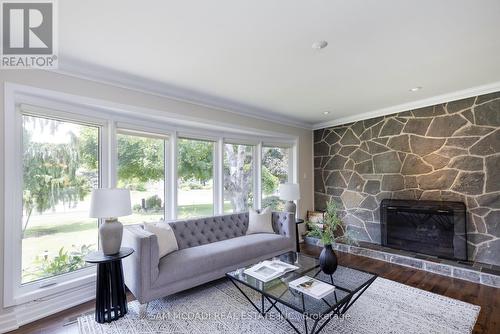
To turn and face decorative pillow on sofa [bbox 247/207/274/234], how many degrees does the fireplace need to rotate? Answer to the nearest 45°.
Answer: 0° — it already faces it

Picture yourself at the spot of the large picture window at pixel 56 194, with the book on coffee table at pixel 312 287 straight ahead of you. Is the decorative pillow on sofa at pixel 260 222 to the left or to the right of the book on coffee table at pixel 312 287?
left

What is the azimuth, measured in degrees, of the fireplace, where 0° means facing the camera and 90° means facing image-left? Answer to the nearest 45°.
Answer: approximately 45°

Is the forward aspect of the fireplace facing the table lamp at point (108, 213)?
yes

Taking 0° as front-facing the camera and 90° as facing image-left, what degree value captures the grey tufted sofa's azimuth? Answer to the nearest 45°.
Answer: approximately 315°

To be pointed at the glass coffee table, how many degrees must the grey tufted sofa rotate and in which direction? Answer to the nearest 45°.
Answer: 0° — it already faces it

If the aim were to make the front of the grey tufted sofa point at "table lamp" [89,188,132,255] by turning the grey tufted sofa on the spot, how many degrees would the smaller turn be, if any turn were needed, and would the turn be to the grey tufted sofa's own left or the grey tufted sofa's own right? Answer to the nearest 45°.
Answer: approximately 90° to the grey tufted sofa's own right

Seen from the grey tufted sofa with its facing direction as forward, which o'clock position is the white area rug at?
The white area rug is roughly at 12 o'clock from the grey tufted sofa.
